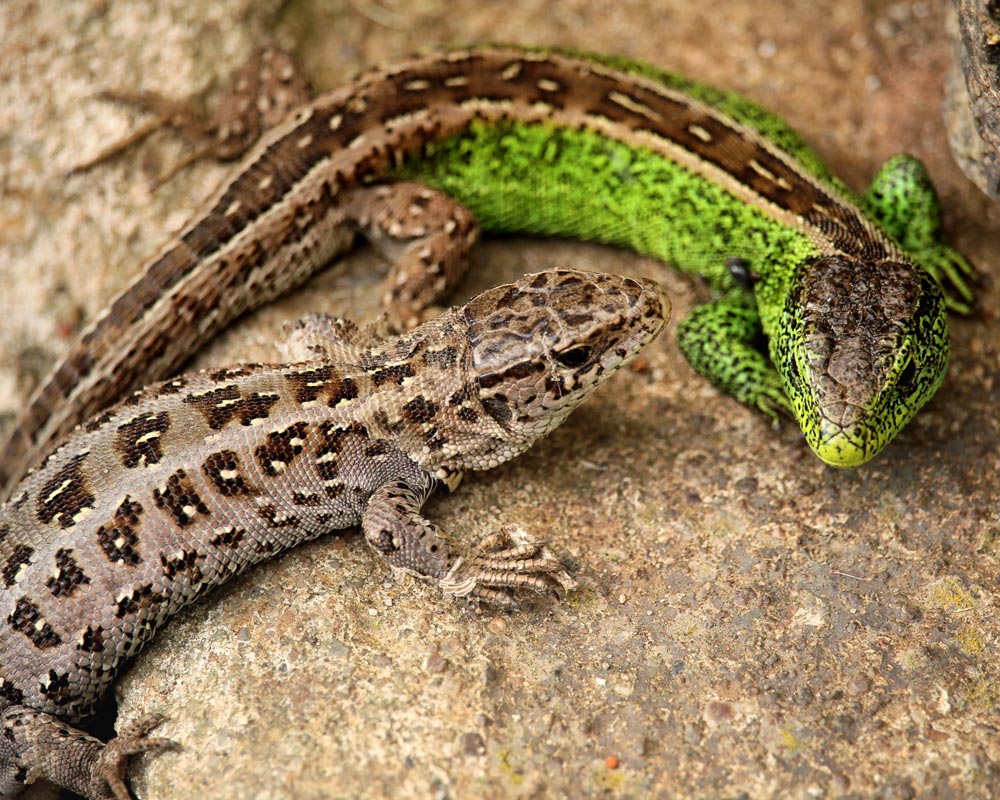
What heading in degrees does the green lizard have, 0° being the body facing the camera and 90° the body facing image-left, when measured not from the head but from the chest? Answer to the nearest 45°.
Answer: approximately 315°

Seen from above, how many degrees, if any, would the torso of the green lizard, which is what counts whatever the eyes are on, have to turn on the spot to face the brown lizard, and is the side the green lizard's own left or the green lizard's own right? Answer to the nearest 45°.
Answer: approximately 90° to the green lizard's own right
